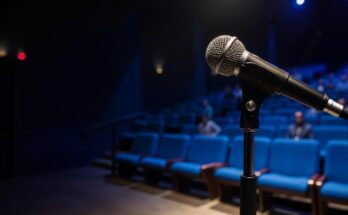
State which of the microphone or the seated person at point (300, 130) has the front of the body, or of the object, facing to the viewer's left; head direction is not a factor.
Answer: the microphone

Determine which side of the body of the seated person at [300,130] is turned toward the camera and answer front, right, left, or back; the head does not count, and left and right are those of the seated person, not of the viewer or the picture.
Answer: front

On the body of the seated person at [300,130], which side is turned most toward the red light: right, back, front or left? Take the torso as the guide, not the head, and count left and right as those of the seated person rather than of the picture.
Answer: right

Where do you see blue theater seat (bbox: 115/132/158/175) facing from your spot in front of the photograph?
facing the viewer and to the left of the viewer

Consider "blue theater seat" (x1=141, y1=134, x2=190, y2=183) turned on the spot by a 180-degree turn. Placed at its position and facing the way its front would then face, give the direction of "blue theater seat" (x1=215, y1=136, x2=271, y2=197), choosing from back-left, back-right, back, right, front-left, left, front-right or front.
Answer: right

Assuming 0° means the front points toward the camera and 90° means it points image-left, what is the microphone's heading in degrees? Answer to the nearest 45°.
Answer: approximately 90°

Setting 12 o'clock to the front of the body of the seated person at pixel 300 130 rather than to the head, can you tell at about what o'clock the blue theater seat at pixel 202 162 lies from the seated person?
The blue theater seat is roughly at 2 o'clock from the seated person.

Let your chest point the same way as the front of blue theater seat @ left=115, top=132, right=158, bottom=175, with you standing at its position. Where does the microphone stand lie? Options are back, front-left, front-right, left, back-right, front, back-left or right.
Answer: front-left

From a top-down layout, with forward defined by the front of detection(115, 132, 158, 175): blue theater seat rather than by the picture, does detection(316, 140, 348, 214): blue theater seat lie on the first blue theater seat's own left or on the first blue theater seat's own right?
on the first blue theater seat's own left

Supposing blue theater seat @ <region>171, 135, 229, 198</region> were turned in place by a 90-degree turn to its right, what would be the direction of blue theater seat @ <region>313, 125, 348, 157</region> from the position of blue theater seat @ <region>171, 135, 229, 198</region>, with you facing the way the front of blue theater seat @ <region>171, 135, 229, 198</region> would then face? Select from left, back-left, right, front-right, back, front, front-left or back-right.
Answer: back-right

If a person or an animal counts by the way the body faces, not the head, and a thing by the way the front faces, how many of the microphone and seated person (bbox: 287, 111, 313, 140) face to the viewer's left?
1

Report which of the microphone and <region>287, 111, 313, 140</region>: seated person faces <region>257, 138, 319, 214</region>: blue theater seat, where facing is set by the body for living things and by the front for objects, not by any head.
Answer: the seated person

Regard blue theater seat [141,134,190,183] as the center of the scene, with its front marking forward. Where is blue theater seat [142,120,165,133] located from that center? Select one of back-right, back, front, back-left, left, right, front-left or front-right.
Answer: back-right
